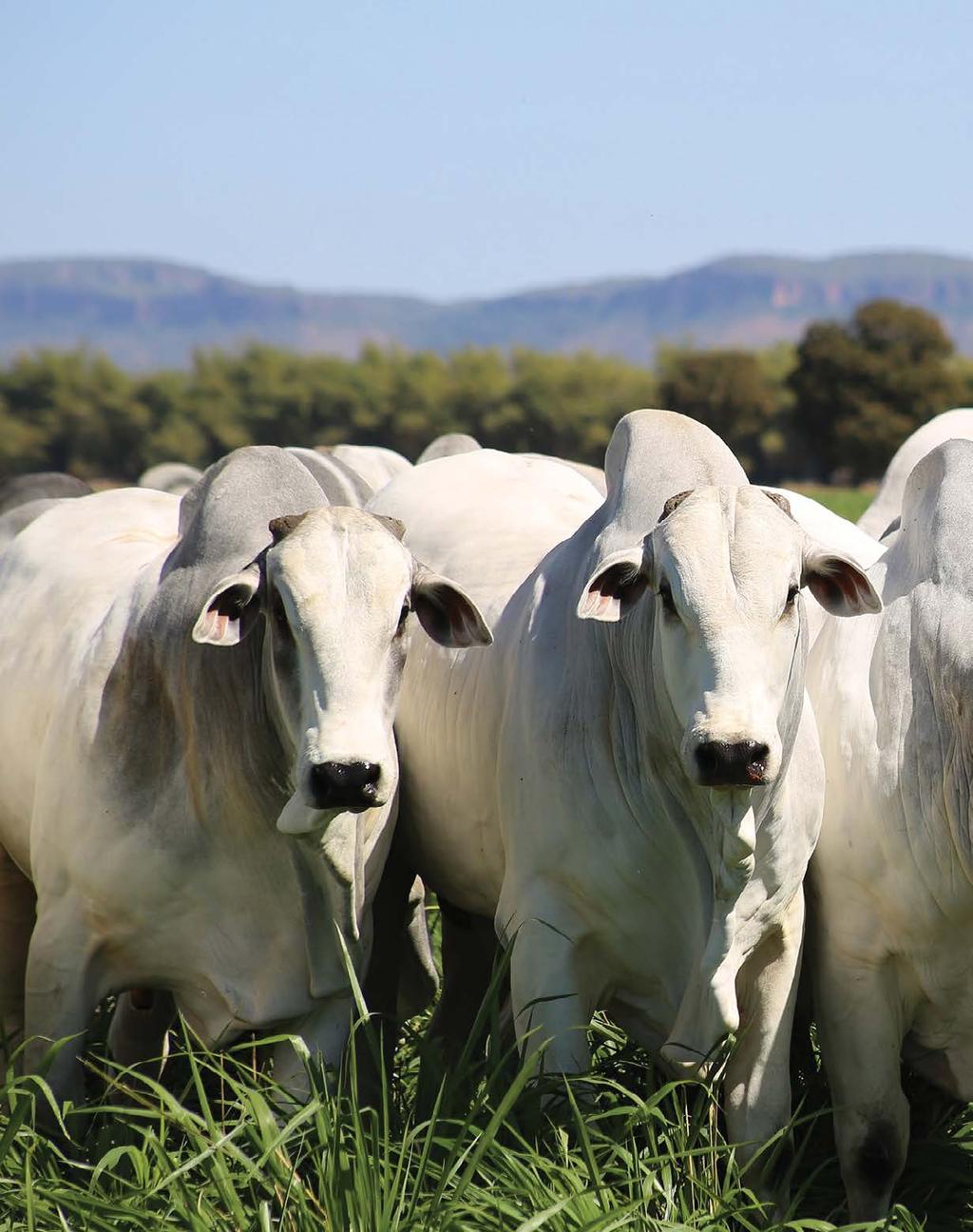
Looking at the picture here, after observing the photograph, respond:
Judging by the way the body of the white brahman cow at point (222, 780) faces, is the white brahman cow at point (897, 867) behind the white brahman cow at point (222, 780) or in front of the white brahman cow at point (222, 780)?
in front

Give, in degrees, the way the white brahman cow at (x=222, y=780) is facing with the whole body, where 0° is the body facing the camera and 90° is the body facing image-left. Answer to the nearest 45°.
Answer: approximately 315°

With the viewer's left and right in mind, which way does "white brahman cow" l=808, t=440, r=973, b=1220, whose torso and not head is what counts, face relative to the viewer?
facing the viewer and to the right of the viewer

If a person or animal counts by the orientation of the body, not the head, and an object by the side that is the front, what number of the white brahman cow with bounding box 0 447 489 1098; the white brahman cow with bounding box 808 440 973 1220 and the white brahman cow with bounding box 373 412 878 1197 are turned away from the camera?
0

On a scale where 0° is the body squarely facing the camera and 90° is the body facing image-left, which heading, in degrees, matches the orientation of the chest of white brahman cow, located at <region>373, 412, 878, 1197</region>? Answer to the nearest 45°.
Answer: approximately 315°

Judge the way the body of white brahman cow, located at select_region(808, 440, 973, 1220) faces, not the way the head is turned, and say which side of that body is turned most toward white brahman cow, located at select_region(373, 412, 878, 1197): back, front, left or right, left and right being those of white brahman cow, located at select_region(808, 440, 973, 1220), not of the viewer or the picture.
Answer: right

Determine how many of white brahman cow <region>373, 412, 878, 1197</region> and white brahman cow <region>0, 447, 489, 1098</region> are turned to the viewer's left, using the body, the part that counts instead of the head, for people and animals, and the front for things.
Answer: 0

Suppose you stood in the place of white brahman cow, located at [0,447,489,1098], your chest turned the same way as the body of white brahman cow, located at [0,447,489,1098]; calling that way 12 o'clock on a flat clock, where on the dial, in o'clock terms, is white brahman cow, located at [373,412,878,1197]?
white brahman cow, located at [373,412,878,1197] is roughly at 11 o'clock from white brahman cow, located at [0,447,489,1098].

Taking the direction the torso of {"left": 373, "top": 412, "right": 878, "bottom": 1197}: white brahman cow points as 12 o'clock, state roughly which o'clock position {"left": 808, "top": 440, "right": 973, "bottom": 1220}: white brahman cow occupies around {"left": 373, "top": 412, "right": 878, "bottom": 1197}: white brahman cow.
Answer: {"left": 808, "top": 440, "right": 973, "bottom": 1220}: white brahman cow is roughly at 10 o'clock from {"left": 373, "top": 412, "right": 878, "bottom": 1197}: white brahman cow.
